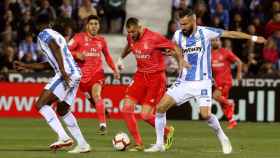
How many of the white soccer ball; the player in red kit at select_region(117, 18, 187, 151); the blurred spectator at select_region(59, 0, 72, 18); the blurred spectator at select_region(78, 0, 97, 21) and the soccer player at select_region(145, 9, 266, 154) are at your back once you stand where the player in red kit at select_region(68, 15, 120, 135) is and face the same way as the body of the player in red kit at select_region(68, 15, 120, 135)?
2

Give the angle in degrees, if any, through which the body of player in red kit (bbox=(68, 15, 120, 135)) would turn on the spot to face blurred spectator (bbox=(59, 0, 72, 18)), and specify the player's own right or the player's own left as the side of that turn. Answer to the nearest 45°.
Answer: approximately 180°

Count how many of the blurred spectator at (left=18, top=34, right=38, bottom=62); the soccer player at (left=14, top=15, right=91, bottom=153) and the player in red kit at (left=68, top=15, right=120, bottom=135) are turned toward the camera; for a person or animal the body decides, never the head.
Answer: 2

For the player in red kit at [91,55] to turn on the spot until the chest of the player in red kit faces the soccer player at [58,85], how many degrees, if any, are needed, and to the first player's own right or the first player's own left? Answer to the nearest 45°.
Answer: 0° — they already face them

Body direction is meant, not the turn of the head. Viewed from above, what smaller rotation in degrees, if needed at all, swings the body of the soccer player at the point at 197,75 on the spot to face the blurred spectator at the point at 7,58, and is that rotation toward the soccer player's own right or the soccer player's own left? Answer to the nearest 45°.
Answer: approximately 90° to the soccer player's own right

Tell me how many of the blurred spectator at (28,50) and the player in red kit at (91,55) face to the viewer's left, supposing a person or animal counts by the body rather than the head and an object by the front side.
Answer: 0

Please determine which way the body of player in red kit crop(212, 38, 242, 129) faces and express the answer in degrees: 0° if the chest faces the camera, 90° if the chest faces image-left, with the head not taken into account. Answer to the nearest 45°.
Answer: approximately 45°

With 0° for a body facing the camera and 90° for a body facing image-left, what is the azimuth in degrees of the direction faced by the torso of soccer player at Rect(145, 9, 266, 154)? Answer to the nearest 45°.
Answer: approximately 45°

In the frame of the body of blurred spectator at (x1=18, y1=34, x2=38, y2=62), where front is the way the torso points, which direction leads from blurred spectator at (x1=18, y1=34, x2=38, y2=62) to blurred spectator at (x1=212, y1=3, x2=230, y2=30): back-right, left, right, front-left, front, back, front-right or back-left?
left

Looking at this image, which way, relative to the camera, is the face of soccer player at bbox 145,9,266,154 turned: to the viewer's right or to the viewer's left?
to the viewer's left

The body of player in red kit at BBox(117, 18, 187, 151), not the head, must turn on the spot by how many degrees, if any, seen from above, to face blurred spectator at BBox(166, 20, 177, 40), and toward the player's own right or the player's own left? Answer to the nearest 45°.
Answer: approximately 135° to the player's own right
